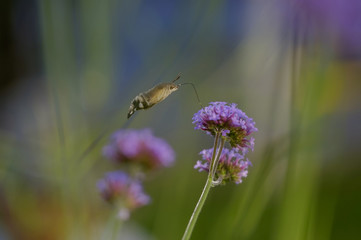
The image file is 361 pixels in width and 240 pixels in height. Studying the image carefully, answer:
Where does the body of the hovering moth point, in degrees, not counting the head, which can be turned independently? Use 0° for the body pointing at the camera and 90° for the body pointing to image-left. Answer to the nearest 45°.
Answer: approximately 270°
